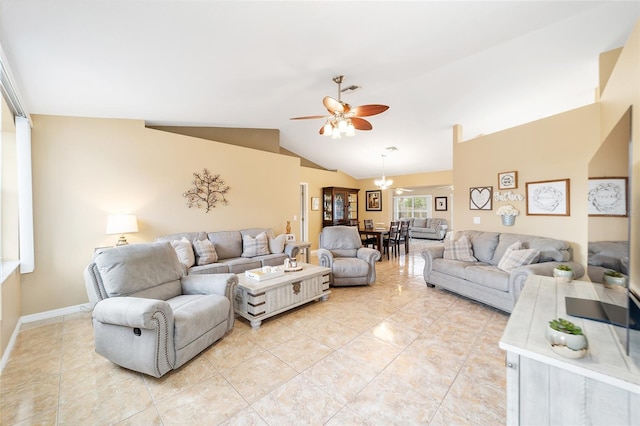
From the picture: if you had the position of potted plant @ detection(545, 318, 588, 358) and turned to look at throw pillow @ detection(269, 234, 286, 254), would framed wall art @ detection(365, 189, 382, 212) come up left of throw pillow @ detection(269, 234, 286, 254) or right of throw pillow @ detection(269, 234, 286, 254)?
right

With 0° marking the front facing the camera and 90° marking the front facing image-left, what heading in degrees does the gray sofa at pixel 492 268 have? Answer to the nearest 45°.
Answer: approximately 45°

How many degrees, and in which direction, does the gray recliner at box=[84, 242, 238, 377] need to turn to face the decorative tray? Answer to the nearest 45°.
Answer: approximately 45° to its left

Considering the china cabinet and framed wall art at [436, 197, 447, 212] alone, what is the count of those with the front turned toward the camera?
2

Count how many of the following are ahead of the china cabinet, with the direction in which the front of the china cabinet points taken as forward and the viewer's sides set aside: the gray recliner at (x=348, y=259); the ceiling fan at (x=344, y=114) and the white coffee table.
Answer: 3

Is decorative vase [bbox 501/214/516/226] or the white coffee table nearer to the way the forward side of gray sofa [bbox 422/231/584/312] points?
the white coffee table

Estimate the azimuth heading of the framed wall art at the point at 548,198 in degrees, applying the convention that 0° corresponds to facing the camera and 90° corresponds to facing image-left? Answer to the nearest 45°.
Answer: approximately 45°

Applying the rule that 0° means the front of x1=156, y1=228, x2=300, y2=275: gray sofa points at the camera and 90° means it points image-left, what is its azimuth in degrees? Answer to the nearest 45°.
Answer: approximately 315°

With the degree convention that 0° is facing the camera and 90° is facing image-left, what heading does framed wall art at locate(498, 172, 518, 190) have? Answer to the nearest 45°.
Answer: approximately 45°
